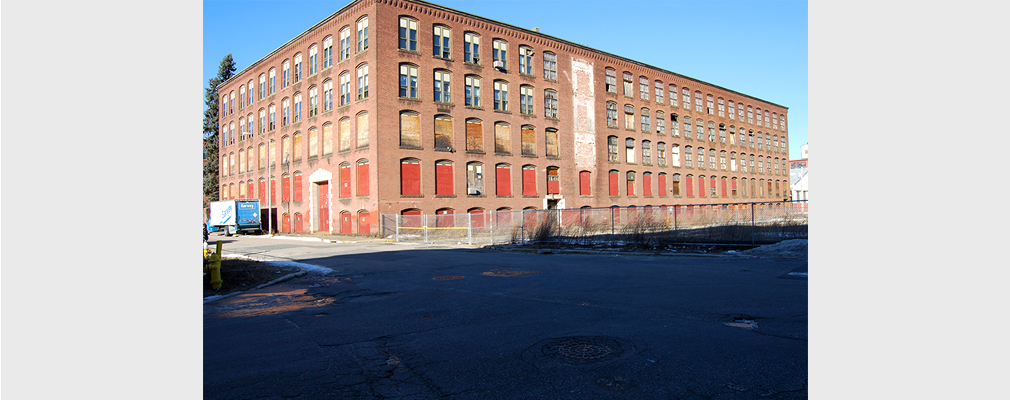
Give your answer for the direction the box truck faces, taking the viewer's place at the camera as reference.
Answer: facing away from the viewer and to the left of the viewer

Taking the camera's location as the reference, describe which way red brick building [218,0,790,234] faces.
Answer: facing the viewer and to the left of the viewer

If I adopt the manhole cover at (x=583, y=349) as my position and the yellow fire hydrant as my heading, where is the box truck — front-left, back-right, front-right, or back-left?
front-right

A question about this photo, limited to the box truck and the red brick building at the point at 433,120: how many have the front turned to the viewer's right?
0

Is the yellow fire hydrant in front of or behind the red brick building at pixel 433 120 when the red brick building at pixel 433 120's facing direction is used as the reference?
in front

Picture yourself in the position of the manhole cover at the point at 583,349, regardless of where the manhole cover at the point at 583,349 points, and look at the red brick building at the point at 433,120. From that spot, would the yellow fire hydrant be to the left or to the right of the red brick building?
left

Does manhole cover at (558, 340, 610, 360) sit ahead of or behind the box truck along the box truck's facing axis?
behind
